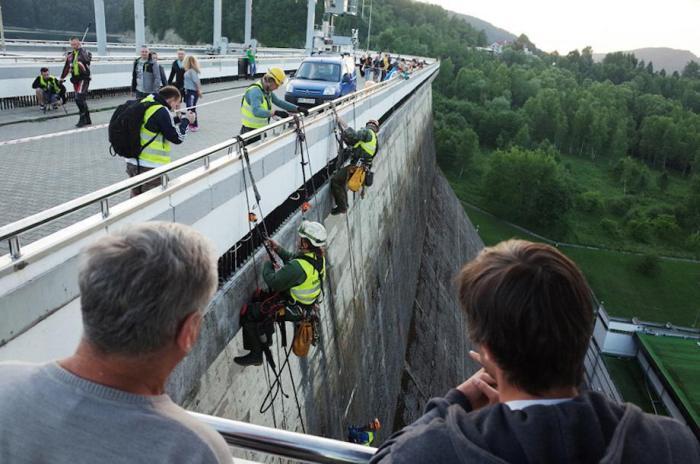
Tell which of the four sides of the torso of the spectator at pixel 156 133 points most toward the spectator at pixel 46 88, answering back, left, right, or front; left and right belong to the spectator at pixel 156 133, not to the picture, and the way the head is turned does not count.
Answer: left

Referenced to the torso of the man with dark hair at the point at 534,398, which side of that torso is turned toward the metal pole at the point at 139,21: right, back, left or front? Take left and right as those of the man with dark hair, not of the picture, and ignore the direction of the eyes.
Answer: front

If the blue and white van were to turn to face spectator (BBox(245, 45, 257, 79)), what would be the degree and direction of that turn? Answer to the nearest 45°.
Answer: approximately 135° to its right

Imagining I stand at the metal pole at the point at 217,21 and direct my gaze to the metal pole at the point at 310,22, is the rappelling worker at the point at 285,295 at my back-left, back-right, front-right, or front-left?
back-right

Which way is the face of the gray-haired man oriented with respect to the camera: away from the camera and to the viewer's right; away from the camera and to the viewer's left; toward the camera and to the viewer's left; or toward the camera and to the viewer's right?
away from the camera and to the viewer's right

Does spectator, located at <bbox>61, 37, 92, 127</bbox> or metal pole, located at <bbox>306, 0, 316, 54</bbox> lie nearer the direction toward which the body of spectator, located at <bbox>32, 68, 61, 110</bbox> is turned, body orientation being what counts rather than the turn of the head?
the spectator

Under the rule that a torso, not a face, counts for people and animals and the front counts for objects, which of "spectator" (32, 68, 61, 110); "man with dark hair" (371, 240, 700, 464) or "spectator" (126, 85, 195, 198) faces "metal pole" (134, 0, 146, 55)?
the man with dark hair

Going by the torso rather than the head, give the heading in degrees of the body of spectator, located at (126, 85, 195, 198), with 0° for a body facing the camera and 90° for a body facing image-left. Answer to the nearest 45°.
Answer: approximately 270°

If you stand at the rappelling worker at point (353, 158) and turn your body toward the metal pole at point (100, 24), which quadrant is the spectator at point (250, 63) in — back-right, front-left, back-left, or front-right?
front-right

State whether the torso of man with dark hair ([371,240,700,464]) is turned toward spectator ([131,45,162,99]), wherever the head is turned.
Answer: yes

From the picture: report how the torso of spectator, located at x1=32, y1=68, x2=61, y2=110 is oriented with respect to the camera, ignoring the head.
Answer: toward the camera

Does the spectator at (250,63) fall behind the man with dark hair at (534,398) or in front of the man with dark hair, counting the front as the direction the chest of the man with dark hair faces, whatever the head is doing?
in front

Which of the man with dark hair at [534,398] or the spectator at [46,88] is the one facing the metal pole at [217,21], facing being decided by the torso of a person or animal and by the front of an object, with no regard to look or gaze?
the man with dark hair

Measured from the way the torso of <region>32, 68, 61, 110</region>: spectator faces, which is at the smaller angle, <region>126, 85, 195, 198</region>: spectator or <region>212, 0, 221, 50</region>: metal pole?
the spectator

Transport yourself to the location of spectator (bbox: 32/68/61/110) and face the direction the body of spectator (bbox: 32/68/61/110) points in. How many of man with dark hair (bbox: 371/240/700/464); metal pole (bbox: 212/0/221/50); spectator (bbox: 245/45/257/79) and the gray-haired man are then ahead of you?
2

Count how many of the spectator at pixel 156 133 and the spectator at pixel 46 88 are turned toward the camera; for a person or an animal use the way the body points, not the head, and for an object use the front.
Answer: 1

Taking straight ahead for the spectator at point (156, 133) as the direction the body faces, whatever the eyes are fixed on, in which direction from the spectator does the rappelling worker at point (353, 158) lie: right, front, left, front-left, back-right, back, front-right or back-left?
front-left

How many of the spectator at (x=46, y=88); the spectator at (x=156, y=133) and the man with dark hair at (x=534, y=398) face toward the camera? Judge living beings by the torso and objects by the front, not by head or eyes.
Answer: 1

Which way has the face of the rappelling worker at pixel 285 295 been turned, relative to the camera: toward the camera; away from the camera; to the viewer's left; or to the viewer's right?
to the viewer's left
